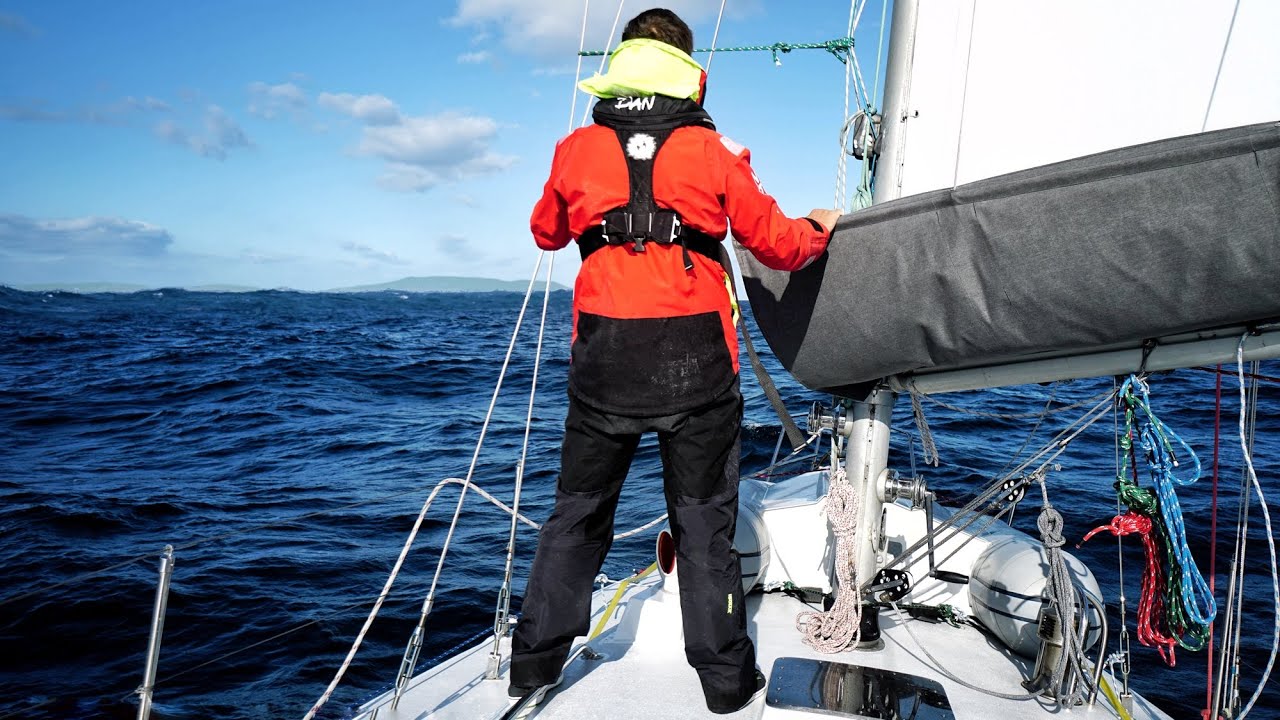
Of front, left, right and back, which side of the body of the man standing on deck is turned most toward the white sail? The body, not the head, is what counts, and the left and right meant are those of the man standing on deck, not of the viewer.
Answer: right

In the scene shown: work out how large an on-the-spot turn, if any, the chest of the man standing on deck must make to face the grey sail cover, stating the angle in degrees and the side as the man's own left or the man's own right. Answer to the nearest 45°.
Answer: approximately 90° to the man's own right

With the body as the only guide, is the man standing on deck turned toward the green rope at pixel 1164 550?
no

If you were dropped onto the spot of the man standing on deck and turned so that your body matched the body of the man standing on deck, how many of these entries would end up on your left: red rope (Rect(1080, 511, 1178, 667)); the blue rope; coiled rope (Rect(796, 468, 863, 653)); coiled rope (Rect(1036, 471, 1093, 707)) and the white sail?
0

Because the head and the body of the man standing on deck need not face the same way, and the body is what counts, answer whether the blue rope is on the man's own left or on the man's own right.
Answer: on the man's own right

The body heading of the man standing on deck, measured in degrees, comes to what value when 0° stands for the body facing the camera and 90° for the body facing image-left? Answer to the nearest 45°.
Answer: approximately 180°

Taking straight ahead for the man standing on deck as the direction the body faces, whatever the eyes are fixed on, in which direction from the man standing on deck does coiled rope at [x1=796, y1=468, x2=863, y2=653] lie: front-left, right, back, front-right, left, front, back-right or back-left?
front-right

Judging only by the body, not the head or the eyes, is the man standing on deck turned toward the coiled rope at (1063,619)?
no

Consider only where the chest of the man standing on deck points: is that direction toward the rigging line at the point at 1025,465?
no

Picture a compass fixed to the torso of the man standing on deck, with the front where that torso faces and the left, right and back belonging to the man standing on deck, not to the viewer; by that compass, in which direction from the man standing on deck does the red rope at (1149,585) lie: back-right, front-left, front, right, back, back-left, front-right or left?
right

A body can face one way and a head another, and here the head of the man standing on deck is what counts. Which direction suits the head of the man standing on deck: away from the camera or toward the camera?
away from the camera

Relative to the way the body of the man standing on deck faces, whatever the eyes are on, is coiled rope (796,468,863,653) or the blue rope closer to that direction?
the coiled rope

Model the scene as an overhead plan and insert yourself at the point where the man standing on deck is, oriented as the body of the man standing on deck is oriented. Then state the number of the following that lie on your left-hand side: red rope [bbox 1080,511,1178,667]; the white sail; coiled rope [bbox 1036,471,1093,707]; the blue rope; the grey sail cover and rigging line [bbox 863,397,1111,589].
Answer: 0
